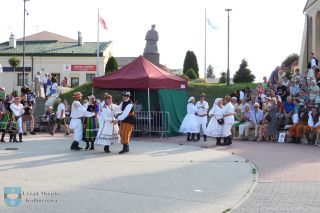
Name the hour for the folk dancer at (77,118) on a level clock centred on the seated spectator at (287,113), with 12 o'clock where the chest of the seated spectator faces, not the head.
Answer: The folk dancer is roughly at 12 o'clock from the seated spectator.

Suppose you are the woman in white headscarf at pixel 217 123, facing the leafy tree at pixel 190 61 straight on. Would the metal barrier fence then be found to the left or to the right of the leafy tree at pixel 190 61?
left

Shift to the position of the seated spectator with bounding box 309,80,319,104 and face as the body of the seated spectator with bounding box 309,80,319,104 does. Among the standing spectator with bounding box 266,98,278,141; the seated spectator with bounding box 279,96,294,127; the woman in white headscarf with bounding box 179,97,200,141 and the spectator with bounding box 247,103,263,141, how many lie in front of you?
4

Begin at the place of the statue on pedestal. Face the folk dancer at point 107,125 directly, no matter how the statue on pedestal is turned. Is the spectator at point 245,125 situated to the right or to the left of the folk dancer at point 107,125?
left

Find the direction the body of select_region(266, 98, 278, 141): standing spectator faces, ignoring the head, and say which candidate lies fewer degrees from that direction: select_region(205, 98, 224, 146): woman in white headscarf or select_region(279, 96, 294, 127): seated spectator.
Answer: the woman in white headscarf

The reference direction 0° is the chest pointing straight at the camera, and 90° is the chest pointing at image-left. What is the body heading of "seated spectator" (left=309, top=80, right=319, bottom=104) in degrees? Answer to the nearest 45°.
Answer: approximately 45°

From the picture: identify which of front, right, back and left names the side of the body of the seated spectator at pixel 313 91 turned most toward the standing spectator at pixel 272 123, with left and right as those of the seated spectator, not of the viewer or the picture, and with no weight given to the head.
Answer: front

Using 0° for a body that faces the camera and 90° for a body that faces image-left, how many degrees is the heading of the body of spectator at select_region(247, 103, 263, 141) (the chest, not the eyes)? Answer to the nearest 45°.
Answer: approximately 45°
